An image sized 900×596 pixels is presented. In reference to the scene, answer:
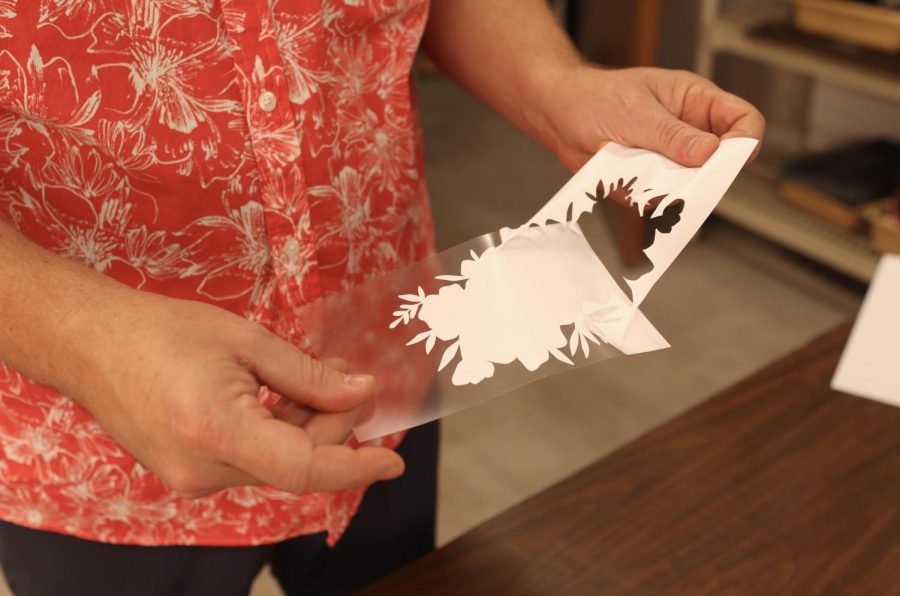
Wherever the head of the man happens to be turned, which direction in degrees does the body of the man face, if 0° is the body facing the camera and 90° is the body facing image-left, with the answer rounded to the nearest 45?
approximately 315°

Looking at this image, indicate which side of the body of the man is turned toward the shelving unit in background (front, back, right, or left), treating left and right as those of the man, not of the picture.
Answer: left

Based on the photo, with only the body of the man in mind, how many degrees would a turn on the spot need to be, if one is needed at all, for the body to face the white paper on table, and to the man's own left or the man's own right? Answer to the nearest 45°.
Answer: approximately 45° to the man's own left

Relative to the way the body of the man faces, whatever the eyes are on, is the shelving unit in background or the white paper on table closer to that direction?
the white paper on table

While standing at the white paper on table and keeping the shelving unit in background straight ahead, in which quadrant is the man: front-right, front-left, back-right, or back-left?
back-left
